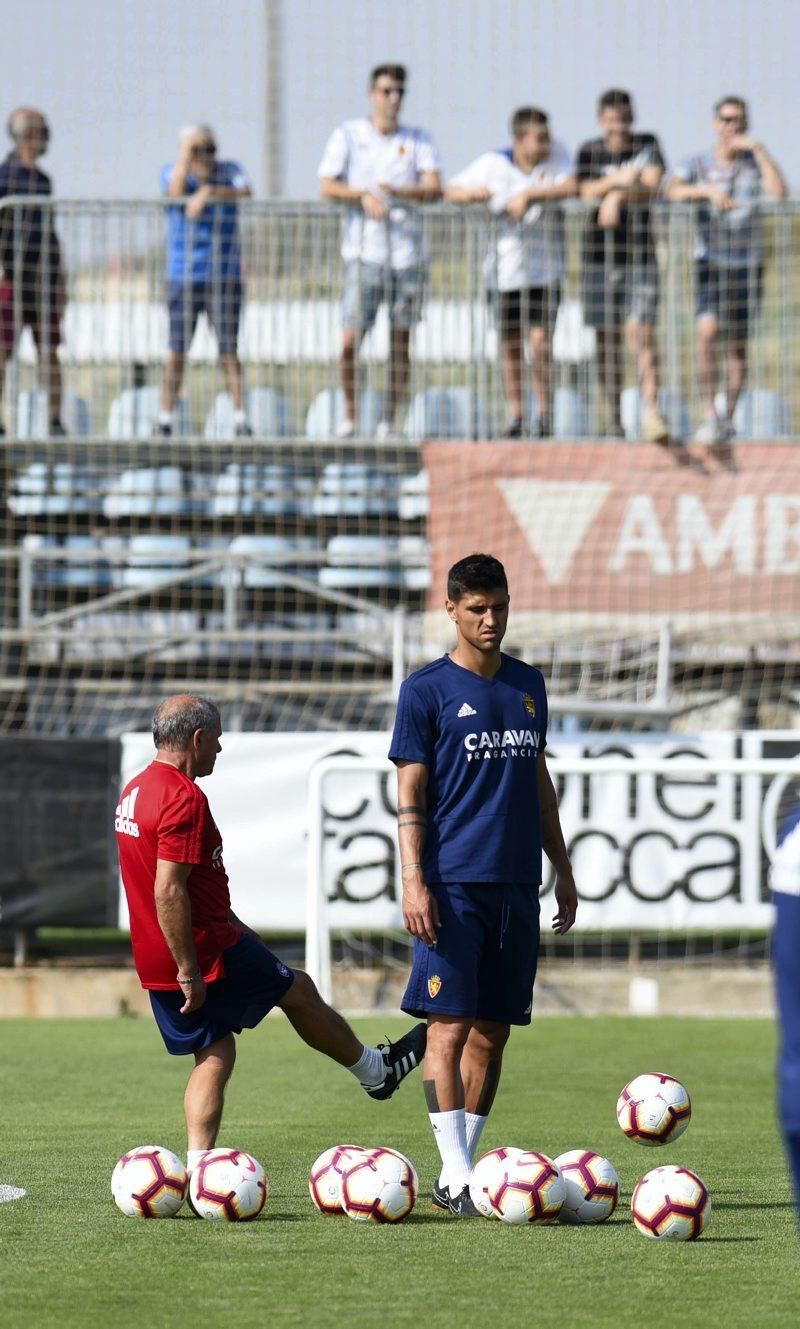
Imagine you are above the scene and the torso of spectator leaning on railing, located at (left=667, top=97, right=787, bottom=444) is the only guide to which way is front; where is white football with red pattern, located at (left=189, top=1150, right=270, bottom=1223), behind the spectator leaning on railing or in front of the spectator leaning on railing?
in front

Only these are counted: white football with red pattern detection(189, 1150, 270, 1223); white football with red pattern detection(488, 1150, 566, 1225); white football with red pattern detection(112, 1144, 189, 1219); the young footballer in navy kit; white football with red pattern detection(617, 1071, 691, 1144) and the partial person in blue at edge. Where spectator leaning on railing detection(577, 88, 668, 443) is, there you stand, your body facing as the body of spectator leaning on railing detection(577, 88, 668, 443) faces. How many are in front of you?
6

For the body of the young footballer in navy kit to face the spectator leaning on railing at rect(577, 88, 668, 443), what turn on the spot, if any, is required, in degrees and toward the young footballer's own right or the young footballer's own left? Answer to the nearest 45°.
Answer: approximately 135° to the young footballer's own left

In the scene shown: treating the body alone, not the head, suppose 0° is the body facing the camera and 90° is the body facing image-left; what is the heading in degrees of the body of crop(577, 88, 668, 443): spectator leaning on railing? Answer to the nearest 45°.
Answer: approximately 0°

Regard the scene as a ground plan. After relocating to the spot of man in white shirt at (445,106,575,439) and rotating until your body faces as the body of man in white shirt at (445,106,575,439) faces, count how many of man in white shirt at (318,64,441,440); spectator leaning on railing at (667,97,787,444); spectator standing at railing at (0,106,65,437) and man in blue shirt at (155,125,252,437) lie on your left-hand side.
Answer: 1

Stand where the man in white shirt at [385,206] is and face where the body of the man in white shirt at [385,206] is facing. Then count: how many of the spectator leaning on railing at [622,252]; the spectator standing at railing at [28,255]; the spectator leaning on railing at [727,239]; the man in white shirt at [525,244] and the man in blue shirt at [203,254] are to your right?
2

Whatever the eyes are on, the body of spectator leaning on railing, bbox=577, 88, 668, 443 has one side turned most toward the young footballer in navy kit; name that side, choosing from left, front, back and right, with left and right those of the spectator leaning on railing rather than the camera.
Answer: front
